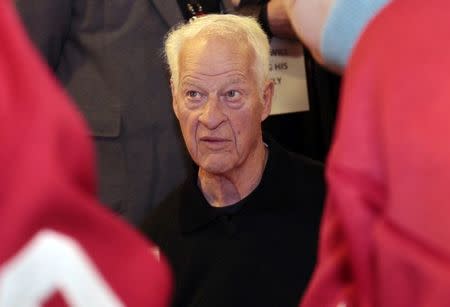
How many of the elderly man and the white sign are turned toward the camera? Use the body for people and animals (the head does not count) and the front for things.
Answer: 2

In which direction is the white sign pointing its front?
toward the camera

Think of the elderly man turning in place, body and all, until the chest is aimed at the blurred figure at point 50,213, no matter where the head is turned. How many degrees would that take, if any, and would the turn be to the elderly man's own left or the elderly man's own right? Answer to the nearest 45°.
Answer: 0° — they already face them

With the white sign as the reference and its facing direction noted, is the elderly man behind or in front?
in front

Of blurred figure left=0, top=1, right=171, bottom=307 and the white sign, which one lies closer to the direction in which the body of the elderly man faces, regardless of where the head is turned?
the blurred figure

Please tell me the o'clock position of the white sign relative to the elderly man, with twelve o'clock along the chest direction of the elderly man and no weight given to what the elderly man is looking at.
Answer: The white sign is roughly at 7 o'clock from the elderly man.

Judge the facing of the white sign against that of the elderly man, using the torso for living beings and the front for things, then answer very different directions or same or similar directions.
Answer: same or similar directions
